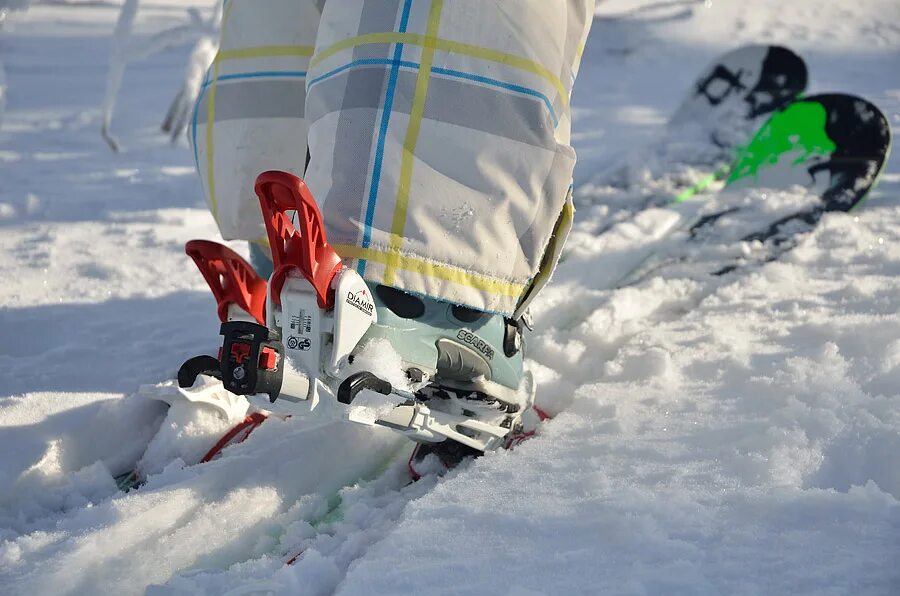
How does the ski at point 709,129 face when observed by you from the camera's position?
facing away from the viewer and to the right of the viewer
